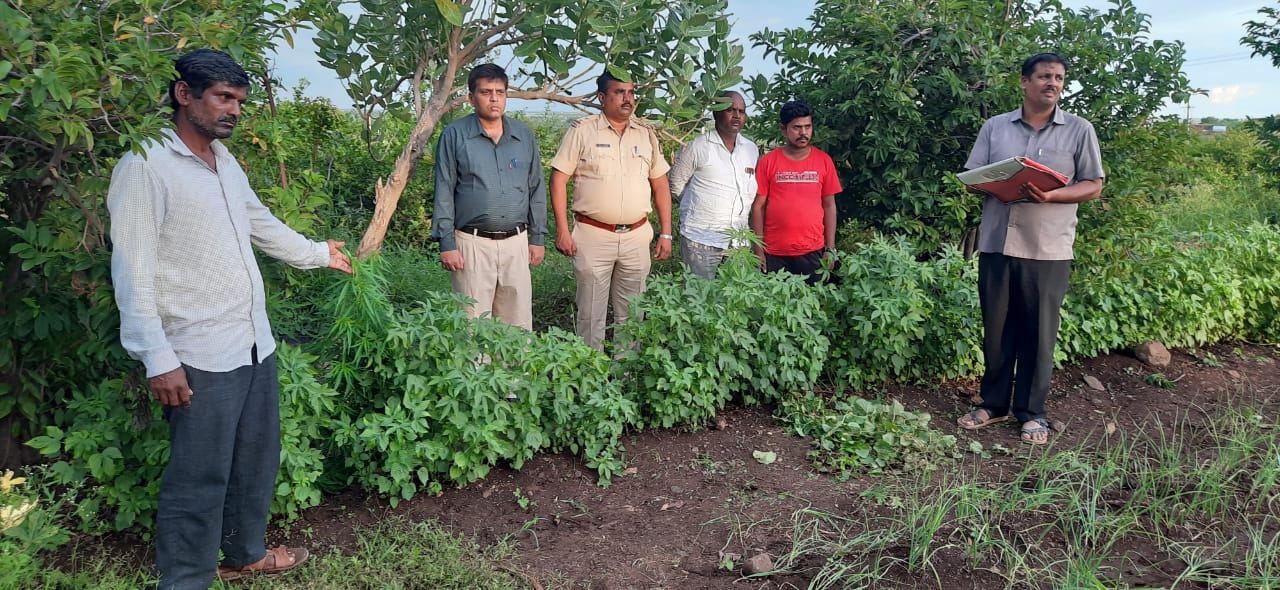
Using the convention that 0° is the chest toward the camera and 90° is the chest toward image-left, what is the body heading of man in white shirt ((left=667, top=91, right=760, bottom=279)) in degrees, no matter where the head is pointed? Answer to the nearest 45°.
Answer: approximately 315°

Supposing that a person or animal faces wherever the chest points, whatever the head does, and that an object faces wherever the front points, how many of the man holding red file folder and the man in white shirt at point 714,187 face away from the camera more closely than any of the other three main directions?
0

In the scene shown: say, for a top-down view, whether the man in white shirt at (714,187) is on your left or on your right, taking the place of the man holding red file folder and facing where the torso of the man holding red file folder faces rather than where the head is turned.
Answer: on your right

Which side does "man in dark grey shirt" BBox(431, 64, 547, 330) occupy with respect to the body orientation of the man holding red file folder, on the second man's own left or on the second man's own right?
on the second man's own right

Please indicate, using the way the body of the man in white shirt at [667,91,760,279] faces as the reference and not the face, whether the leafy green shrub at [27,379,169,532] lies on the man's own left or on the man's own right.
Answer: on the man's own right

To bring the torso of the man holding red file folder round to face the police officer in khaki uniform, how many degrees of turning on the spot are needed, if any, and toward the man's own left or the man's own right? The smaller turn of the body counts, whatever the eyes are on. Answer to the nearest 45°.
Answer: approximately 90° to the man's own right

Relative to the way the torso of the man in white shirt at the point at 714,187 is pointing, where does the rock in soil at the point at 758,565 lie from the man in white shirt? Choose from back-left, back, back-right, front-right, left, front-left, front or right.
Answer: front-right

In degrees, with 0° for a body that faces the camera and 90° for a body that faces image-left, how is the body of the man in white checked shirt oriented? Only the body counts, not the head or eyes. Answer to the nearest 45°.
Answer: approximately 315°
